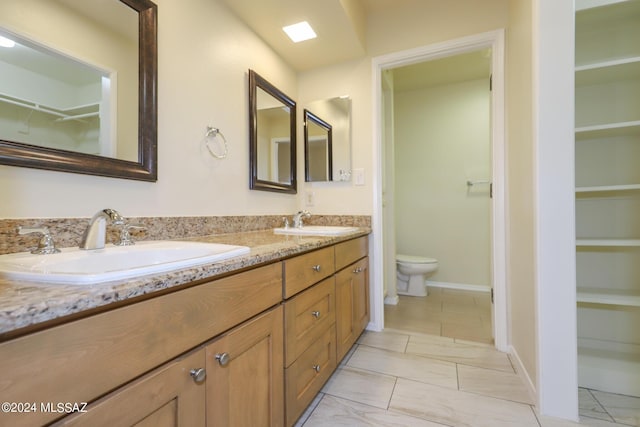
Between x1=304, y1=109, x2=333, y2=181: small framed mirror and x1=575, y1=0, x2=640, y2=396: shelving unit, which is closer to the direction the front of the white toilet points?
the shelving unit

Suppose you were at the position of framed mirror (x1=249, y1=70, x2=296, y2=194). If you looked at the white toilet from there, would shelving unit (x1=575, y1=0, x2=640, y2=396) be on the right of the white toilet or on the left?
right

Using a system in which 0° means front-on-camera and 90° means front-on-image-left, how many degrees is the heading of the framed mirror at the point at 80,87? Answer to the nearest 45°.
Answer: approximately 315°

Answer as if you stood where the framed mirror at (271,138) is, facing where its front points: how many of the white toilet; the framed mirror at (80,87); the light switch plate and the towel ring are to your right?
2

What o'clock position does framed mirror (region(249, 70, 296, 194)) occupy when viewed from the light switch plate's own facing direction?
The framed mirror is roughly at 2 o'clock from the light switch plate.
